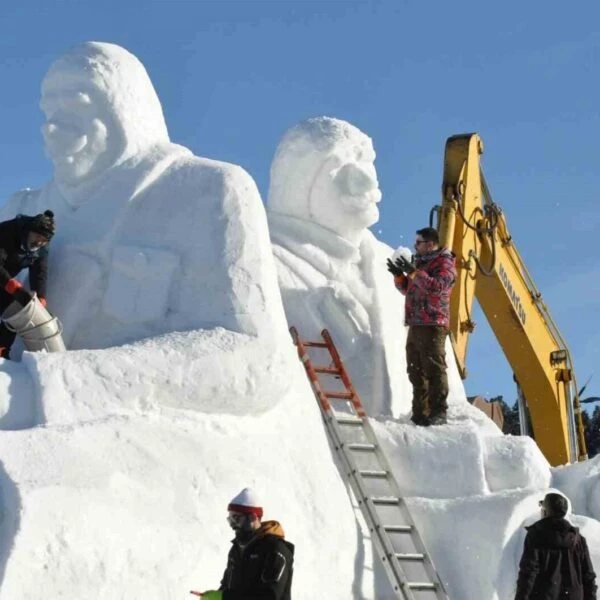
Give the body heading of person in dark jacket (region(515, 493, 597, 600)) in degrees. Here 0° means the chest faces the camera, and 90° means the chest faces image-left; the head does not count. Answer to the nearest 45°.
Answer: approximately 180°

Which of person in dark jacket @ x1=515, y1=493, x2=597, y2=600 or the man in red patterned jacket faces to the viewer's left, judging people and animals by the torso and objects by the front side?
the man in red patterned jacket

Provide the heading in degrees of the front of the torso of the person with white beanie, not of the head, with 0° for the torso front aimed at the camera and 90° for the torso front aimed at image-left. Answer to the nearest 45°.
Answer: approximately 45°

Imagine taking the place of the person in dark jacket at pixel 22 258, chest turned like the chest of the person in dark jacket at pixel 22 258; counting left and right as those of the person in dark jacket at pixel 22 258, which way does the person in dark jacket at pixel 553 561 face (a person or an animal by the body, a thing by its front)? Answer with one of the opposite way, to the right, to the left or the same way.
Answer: to the left

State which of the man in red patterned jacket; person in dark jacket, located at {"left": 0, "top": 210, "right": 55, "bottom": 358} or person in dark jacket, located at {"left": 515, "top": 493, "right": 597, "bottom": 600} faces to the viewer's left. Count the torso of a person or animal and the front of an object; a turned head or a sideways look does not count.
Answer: the man in red patterned jacket

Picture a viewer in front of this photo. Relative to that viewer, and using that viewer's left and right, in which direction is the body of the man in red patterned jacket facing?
facing to the left of the viewer
